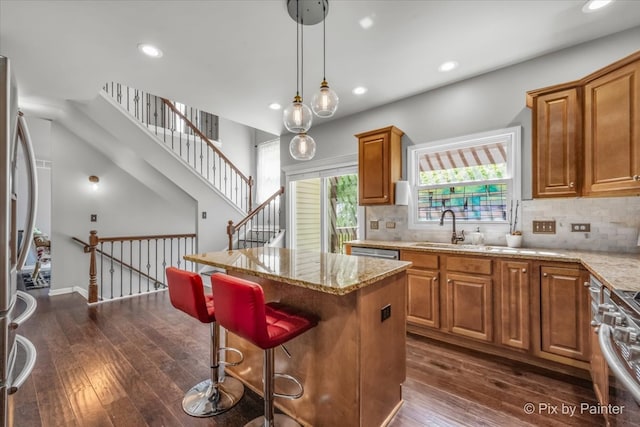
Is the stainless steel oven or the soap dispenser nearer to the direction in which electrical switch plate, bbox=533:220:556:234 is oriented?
the stainless steel oven

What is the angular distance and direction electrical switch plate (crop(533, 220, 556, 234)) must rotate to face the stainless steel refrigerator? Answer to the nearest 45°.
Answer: approximately 45° to its right

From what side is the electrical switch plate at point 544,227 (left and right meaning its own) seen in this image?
front

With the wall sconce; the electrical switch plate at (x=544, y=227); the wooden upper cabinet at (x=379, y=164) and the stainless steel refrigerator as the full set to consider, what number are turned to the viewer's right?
1

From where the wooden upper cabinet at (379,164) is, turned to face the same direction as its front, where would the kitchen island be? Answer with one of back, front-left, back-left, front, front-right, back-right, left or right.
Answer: front-left

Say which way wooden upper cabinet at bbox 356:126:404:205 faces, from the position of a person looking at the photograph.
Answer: facing the viewer and to the left of the viewer

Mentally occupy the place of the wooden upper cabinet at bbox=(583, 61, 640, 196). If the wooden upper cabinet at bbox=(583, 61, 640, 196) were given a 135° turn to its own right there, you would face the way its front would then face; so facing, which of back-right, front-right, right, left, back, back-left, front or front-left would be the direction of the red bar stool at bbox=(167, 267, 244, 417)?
back-left

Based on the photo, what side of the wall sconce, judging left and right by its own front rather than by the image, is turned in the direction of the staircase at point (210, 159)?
left

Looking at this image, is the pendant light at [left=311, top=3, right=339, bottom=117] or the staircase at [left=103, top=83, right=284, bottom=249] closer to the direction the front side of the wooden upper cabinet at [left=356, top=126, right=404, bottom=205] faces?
the pendant light

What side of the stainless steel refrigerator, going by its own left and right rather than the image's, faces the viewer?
right

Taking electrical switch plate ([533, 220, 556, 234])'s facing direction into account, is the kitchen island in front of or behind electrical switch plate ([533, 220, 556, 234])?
in front

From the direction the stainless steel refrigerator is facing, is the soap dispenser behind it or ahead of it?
ahead

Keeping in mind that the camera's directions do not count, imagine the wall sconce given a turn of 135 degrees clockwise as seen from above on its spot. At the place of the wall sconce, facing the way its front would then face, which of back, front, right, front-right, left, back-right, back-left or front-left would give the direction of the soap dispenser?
back
